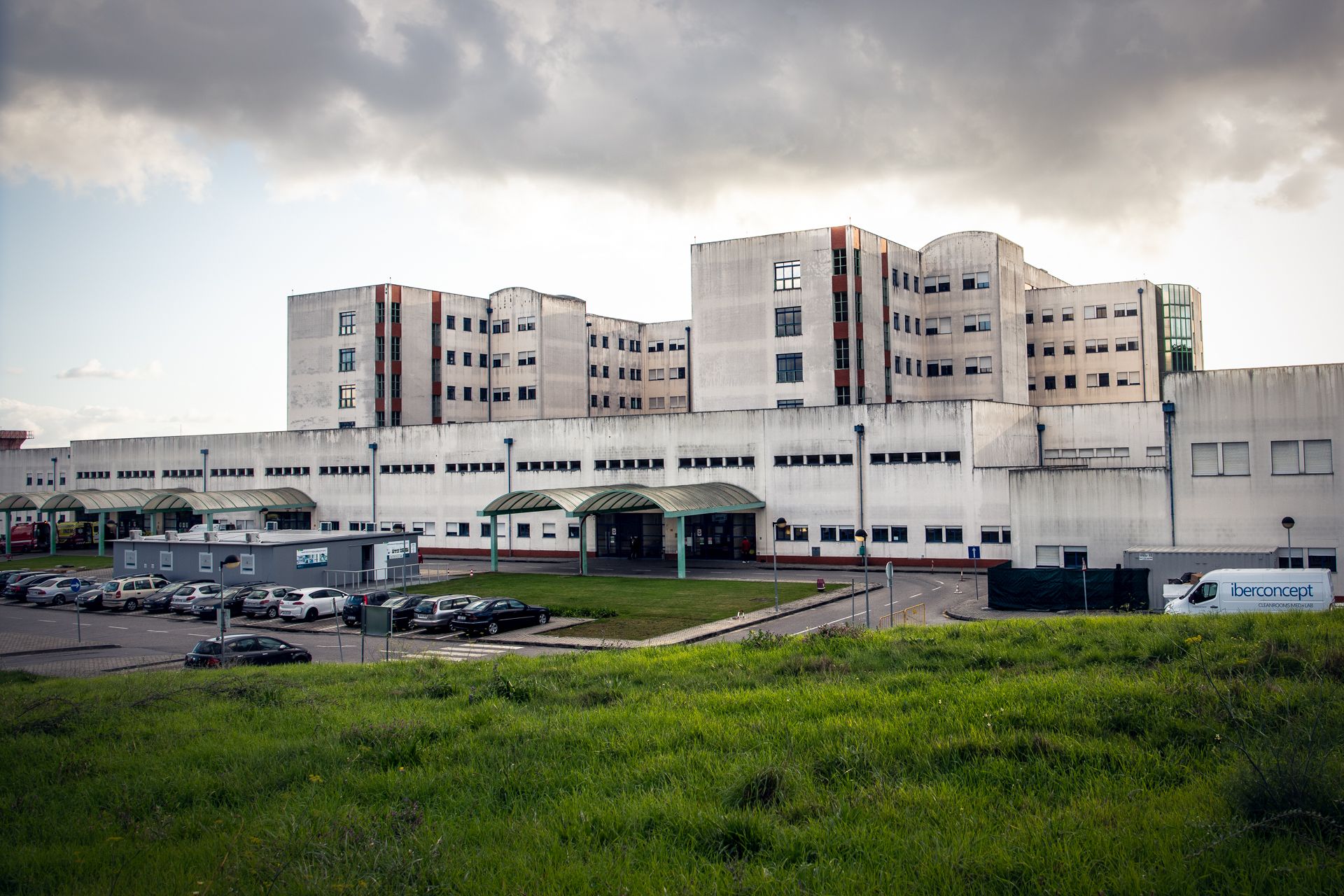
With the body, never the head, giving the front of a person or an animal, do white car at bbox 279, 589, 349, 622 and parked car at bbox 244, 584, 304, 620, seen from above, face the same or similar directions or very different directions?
same or similar directions

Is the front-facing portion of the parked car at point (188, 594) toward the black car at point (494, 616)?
no

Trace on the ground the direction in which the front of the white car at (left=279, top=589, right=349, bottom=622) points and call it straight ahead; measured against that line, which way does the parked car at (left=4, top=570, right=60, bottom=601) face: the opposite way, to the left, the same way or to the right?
the same way

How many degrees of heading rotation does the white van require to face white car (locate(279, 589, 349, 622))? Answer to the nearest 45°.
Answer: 0° — it already faces it

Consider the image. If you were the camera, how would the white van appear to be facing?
facing to the left of the viewer

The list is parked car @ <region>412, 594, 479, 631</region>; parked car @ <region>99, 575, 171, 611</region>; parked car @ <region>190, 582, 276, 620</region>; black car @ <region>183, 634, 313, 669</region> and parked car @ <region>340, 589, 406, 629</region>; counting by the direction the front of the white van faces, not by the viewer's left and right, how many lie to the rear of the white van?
0

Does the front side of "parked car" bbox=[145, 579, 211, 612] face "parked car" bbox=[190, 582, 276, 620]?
no

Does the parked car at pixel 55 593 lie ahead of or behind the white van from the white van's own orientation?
ahead
